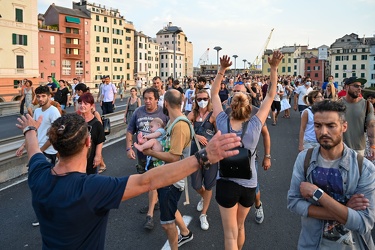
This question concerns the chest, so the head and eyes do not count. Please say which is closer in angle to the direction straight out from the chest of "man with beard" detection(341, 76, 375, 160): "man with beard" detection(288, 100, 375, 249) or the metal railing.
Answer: the man with beard

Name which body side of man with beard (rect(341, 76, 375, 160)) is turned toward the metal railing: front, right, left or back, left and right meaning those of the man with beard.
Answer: right

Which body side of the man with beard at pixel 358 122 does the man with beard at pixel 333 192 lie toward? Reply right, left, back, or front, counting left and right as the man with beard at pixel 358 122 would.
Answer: front

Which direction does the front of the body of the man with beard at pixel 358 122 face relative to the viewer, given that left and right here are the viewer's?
facing the viewer
